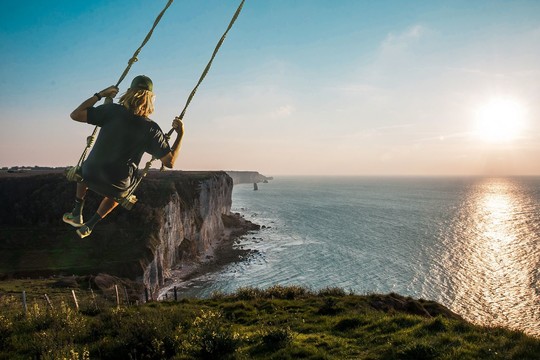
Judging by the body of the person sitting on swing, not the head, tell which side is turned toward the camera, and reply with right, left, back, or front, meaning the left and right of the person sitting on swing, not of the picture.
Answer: back

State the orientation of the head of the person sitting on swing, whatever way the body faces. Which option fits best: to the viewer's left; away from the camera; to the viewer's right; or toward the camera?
away from the camera
